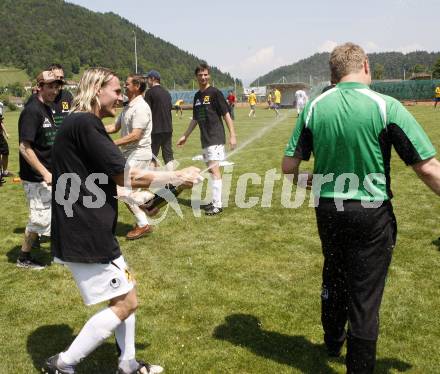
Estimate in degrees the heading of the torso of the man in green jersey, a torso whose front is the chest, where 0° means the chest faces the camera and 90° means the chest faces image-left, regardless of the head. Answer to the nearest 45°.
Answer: approximately 180°

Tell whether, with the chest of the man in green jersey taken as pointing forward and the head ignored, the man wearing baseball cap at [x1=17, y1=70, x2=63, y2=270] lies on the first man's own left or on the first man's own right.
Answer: on the first man's own left

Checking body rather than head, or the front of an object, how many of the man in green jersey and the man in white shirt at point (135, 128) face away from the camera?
1

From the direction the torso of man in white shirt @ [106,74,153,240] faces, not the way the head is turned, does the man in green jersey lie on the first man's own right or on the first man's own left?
on the first man's own left
